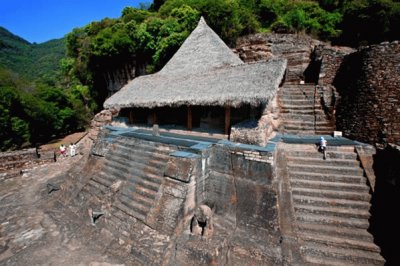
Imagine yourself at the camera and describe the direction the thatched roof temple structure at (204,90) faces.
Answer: facing the viewer and to the left of the viewer
